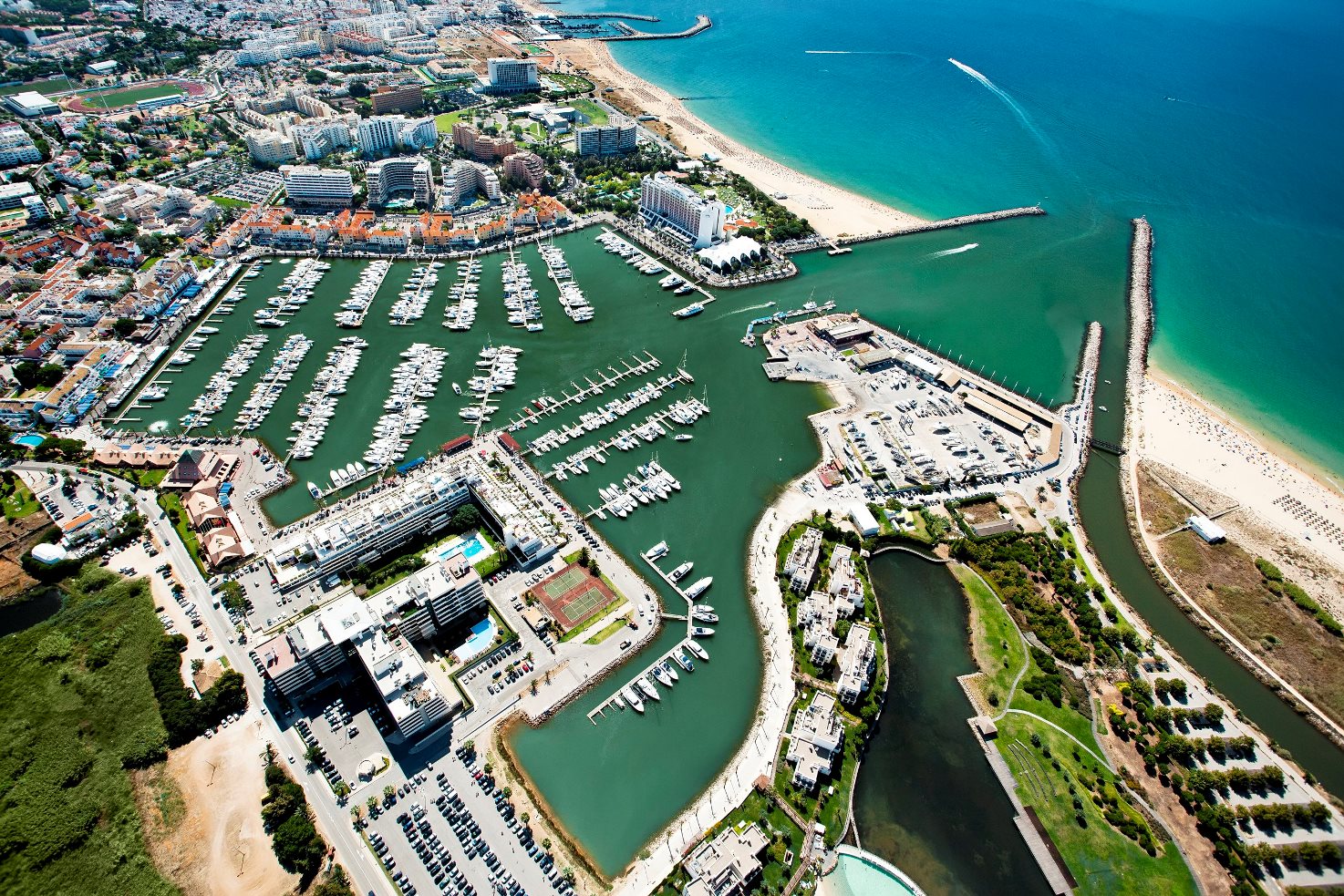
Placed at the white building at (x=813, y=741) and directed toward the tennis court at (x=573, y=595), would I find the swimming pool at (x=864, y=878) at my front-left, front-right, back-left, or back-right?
back-left

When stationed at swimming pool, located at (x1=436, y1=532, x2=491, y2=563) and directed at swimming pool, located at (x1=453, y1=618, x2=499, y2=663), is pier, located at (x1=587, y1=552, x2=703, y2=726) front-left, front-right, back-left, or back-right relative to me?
front-left

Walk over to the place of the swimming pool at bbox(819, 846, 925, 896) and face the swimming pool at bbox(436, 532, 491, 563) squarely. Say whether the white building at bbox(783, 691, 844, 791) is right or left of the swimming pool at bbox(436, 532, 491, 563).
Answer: right

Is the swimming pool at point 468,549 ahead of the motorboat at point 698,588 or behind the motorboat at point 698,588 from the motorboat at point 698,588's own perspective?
behind

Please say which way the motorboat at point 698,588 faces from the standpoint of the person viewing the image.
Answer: facing away from the viewer and to the right of the viewer

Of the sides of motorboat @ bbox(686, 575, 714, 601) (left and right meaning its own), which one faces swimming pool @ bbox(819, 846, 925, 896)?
right

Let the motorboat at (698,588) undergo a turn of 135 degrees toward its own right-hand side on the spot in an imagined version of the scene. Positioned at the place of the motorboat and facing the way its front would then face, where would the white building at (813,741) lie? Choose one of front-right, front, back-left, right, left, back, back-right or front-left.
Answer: front-left

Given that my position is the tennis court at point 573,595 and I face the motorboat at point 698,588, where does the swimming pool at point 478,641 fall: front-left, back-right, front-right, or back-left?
back-right

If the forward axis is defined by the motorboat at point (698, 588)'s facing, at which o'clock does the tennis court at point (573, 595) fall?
The tennis court is roughly at 7 o'clock from the motorboat.

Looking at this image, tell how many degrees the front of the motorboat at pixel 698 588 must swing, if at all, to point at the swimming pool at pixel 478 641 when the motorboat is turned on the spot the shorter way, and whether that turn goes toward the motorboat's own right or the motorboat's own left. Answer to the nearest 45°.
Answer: approximately 180°
